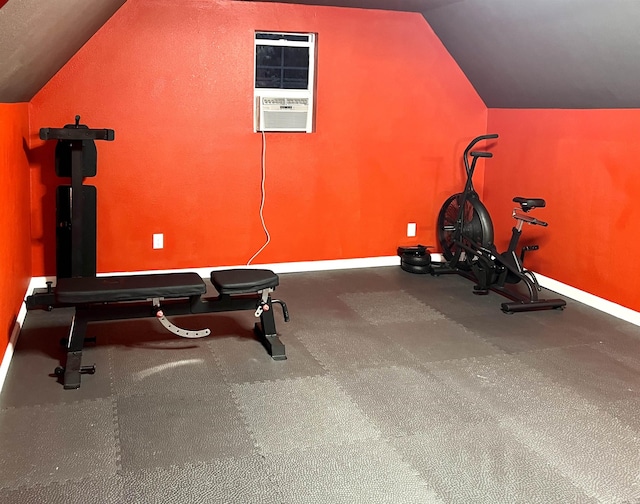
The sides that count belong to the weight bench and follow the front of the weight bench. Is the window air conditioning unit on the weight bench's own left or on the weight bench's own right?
on the weight bench's own left

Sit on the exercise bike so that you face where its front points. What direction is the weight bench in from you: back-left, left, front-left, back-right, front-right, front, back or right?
left

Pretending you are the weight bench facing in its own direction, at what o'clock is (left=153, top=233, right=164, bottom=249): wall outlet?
The wall outlet is roughly at 9 o'clock from the weight bench.

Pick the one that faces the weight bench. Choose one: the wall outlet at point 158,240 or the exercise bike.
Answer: the wall outlet

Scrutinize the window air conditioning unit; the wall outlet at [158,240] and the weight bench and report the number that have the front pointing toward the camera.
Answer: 2

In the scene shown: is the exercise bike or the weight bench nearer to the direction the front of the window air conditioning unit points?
the weight bench

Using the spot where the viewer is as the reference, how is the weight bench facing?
facing to the right of the viewer

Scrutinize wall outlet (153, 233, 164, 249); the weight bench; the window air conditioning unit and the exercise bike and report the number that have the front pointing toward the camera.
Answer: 2

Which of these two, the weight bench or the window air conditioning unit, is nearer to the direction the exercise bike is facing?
the window air conditioning unit

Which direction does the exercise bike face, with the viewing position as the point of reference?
facing away from the viewer and to the left of the viewer

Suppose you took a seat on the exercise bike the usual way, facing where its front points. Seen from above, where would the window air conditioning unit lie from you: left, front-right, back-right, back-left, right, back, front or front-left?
front-left

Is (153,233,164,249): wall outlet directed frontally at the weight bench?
yes

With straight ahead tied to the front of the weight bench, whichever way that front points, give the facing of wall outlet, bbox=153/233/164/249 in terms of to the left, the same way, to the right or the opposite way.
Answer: to the right
